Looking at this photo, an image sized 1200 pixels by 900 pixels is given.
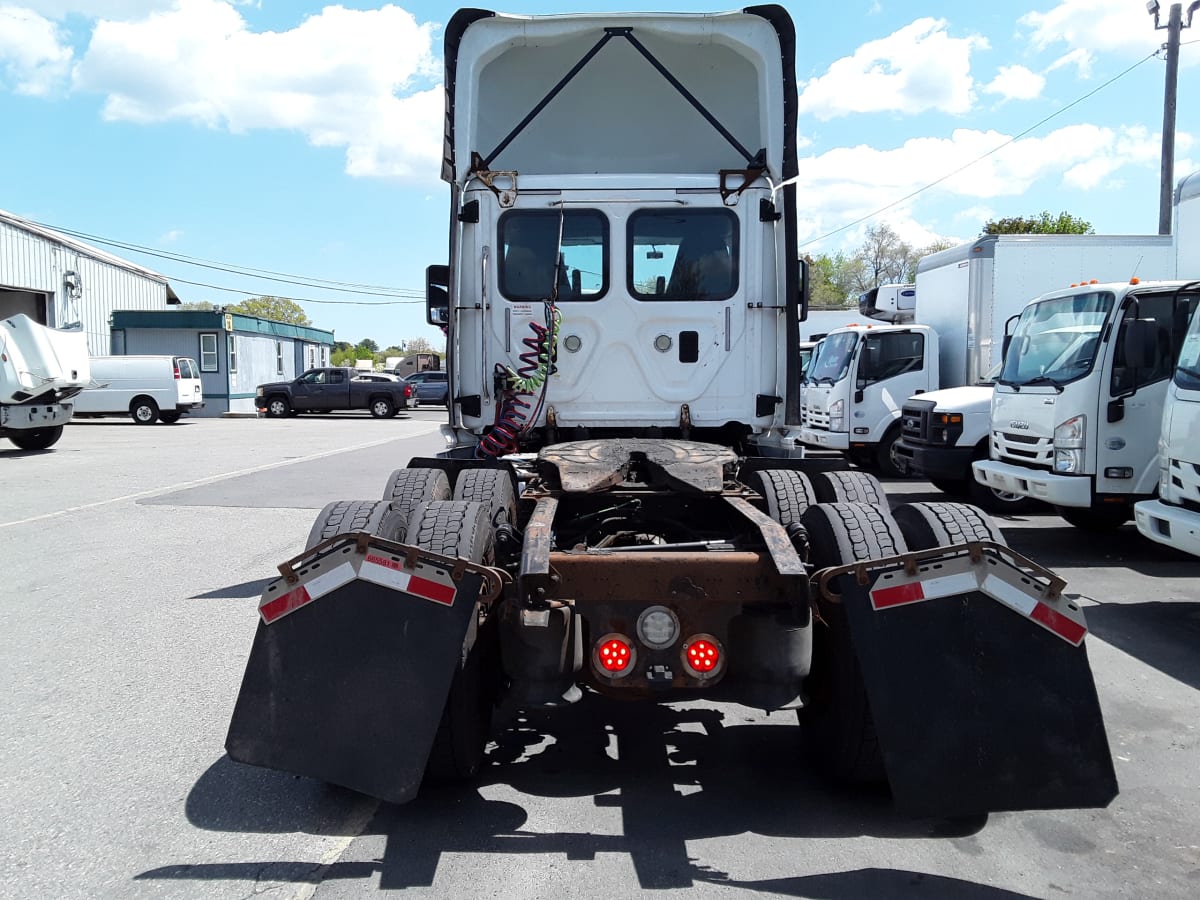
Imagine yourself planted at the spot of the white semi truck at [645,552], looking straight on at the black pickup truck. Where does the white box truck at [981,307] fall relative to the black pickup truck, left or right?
right

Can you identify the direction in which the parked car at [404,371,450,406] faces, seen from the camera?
facing to the left of the viewer

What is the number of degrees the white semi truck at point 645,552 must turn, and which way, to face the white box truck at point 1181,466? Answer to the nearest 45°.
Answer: approximately 45° to its right

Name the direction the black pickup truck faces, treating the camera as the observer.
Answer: facing to the left of the viewer

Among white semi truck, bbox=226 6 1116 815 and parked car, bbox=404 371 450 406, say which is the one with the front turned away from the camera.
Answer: the white semi truck

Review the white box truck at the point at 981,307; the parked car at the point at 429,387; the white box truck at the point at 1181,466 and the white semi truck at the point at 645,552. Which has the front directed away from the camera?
the white semi truck

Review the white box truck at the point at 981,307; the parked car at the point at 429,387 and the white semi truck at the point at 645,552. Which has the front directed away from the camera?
the white semi truck

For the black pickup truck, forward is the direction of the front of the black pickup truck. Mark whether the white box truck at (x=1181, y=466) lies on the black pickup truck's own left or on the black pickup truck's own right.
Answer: on the black pickup truck's own left

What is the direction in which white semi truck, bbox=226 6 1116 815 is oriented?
away from the camera

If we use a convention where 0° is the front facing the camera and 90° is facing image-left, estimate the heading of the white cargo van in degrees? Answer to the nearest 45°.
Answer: approximately 135°

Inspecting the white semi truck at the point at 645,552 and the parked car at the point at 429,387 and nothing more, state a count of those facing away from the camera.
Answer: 1

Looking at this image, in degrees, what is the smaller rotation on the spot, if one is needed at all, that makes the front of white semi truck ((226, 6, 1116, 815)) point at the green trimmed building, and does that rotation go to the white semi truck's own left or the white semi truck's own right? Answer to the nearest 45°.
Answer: approximately 45° to the white semi truck's own left
